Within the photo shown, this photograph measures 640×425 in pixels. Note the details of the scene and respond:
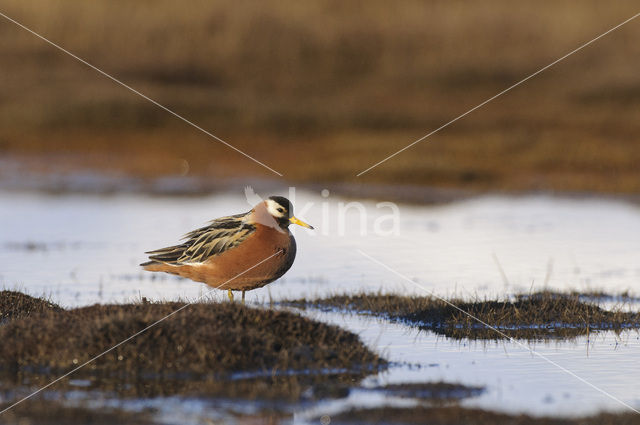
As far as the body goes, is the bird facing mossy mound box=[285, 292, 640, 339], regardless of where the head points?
yes

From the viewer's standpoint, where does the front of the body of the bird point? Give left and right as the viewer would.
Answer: facing to the right of the viewer

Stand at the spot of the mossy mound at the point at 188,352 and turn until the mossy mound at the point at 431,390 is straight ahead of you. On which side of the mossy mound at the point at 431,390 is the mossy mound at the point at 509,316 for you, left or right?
left

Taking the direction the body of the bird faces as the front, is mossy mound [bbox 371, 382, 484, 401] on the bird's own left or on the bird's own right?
on the bird's own right
